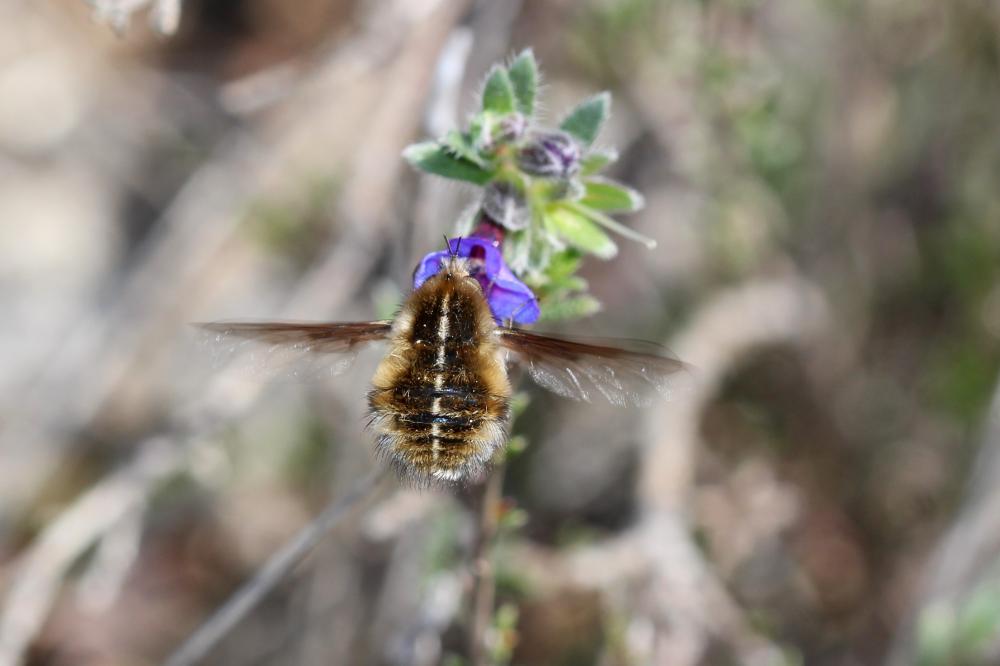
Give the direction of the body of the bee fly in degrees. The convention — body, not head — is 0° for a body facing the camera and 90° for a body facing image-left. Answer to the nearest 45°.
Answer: approximately 180°
